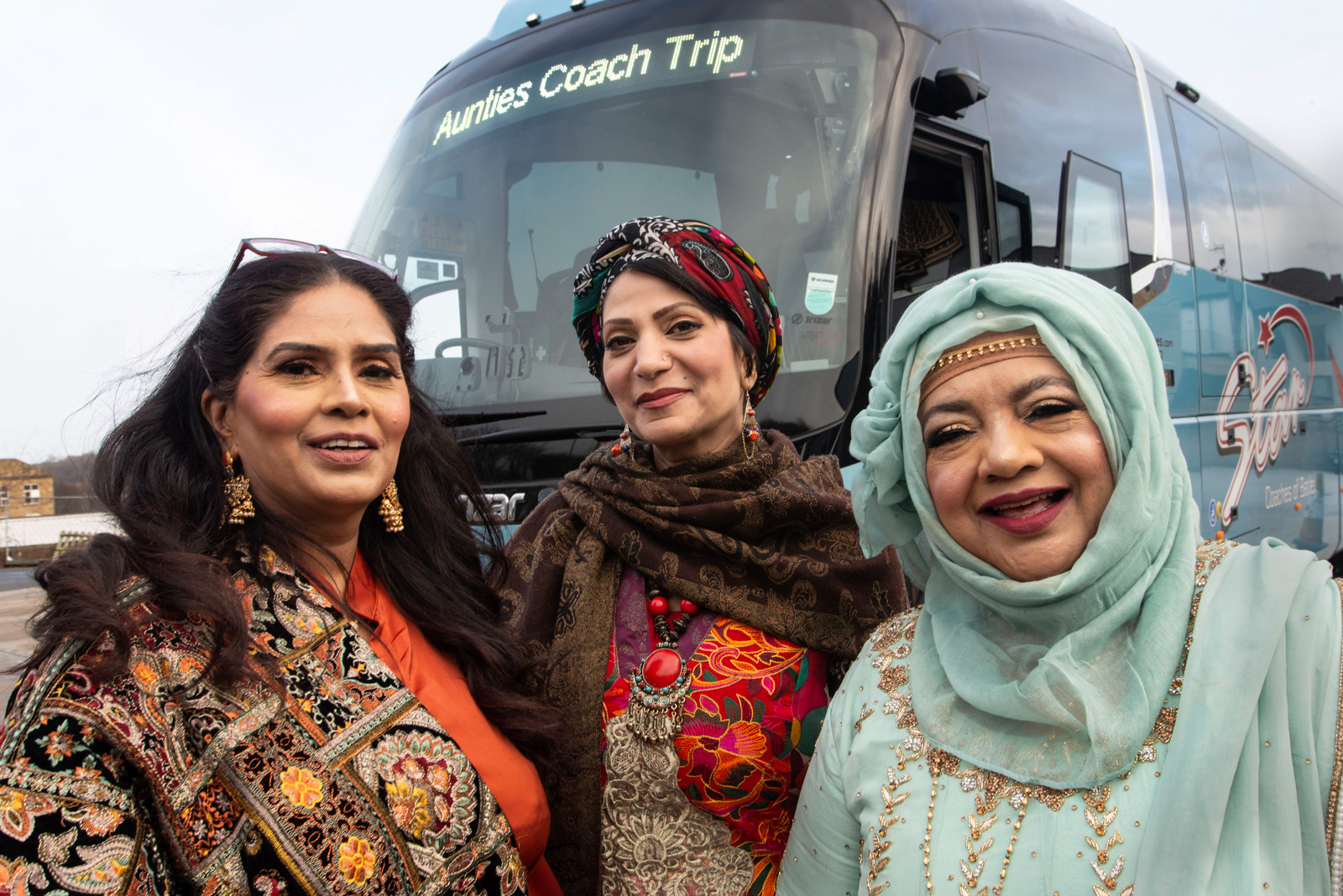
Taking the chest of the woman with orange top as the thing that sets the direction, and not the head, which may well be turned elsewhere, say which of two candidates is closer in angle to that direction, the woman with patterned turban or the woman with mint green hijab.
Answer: the woman with mint green hijab

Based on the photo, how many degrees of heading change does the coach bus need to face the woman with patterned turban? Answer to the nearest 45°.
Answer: approximately 45° to its left

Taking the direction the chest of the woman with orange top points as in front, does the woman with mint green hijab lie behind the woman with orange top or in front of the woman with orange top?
in front

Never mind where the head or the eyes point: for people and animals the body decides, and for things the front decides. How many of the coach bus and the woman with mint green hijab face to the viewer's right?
0

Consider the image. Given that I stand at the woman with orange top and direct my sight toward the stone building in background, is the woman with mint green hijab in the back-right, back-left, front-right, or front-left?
back-right

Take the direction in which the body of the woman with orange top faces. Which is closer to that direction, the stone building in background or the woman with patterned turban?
the woman with patterned turban

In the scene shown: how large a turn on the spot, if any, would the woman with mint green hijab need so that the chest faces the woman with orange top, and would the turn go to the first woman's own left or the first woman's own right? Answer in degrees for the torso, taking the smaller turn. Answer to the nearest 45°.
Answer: approximately 90° to the first woman's own right

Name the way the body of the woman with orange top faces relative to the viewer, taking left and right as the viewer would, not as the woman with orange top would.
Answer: facing the viewer and to the right of the viewer
